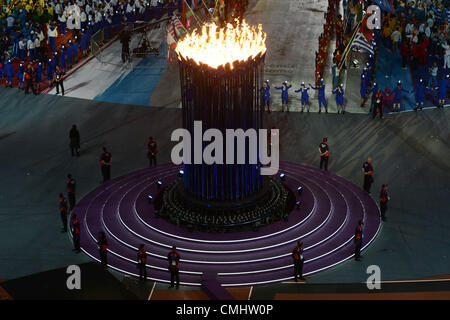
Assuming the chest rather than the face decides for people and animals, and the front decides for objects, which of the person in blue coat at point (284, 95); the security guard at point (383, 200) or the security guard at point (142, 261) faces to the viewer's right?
the security guard at point (383, 200)

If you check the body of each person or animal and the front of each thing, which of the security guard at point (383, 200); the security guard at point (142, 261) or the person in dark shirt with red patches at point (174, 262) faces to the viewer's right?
the security guard at point (383, 200)

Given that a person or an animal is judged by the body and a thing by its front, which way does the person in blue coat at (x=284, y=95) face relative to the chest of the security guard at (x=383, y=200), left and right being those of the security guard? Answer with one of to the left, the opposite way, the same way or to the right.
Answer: to the right

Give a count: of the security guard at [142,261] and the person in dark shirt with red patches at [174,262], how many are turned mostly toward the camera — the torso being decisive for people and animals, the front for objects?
2

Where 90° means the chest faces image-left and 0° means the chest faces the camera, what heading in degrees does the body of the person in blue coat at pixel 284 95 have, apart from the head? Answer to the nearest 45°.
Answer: approximately 0°

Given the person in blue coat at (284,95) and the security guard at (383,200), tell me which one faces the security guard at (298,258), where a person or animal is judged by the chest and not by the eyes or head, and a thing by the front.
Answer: the person in blue coat

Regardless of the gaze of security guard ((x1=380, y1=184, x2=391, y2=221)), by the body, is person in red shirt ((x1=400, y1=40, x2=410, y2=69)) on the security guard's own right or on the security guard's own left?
on the security guard's own left

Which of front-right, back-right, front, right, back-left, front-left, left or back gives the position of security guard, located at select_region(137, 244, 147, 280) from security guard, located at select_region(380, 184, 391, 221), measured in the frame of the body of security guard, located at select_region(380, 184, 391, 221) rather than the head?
back-right

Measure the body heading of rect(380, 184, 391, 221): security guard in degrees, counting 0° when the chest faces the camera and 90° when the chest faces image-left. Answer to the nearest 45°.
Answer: approximately 270°

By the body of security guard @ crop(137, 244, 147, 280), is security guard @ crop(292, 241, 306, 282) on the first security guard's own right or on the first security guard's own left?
on the first security guard's own left

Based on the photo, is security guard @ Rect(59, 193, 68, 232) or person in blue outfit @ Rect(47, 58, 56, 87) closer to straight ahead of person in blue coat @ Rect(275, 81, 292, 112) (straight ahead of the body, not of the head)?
the security guard

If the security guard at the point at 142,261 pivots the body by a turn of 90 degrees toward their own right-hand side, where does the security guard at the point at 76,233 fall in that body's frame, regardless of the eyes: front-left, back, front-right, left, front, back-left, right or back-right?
front-right
